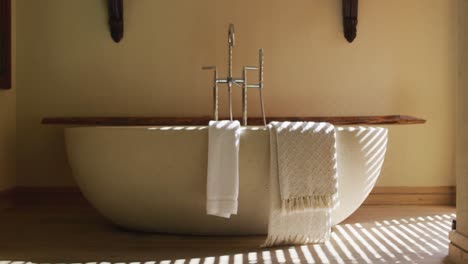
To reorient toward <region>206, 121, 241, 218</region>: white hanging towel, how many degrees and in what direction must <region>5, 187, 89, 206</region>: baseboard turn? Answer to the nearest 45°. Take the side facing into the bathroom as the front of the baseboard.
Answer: approximately 45° to its left

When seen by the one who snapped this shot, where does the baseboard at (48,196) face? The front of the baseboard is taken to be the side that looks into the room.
facing the viewer

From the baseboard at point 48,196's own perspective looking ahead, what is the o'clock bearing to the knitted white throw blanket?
The knitted white throw blanket is roughly at 11 o'clock from the baseboard.

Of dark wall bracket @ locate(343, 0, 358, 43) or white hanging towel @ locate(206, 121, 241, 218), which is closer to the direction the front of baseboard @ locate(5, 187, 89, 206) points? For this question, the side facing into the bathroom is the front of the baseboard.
the white hanging towel

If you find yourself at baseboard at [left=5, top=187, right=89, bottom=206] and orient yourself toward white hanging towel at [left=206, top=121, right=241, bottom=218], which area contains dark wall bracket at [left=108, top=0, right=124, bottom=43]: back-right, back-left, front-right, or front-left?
front-left

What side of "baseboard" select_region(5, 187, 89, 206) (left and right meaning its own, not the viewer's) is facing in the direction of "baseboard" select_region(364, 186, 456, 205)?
left

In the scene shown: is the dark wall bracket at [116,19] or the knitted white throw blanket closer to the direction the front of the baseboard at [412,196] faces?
the knitted white throw blanket

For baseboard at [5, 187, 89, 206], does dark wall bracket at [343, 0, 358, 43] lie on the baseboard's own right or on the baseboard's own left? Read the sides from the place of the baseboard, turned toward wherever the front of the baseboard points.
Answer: on the baseboard's own left

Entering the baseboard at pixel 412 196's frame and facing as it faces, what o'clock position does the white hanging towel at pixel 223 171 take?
The white hanging towel is roughly at 1 o'clock from the baseboard.

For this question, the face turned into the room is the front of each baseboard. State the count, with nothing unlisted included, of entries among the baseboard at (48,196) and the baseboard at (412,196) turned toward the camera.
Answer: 2

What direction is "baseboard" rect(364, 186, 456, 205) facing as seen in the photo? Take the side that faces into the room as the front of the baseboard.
toward the camera
